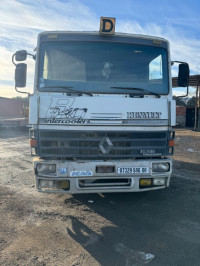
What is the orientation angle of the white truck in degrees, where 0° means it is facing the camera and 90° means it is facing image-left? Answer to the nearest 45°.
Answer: approximately 0°
